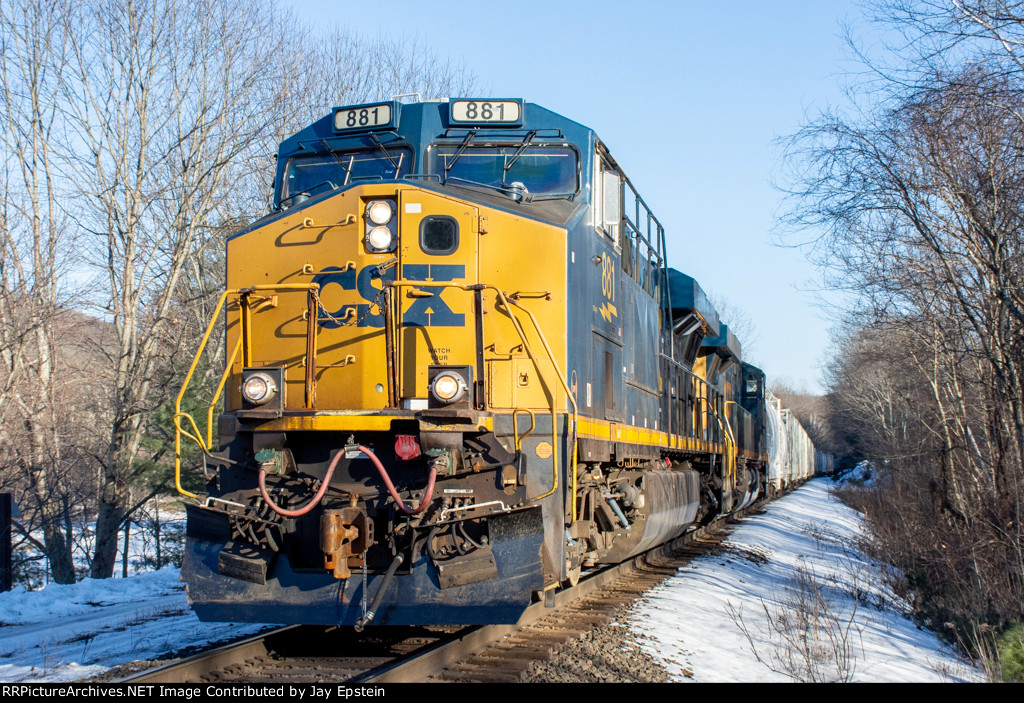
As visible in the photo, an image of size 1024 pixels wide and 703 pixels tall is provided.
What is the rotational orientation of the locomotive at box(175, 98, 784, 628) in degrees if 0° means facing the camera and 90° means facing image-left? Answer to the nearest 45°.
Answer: approximately 0°
